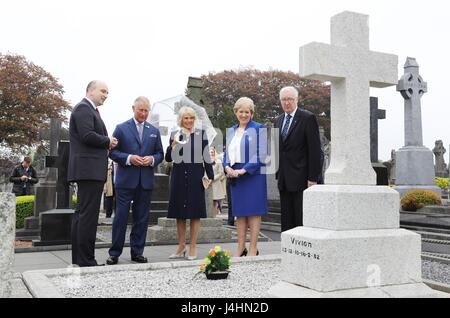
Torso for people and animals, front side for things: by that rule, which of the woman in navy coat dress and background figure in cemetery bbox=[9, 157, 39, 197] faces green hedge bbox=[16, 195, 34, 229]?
the background figure in cemetery

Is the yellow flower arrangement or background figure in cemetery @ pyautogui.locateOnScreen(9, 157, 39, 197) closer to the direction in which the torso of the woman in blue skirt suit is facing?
the yellow flower arrangement

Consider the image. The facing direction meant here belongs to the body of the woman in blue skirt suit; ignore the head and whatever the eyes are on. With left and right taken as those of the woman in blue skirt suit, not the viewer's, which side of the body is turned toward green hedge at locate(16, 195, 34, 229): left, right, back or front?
right

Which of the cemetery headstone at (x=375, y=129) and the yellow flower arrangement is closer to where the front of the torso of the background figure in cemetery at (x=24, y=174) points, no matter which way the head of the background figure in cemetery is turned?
the yellow flower arrangement

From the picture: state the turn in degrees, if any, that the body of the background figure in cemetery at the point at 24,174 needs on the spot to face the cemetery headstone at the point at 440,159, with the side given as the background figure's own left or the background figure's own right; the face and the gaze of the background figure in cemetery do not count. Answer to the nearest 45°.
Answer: approximately 90° to the background figure's own left

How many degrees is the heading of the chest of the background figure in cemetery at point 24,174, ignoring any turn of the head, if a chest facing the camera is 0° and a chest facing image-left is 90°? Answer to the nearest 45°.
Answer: approximately 0°

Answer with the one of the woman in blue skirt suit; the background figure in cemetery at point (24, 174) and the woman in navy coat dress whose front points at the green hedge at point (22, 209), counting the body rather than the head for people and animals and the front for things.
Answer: the background figure in cemetery

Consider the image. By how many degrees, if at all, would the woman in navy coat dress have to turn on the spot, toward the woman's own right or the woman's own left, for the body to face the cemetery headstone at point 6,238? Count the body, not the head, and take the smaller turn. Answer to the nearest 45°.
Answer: approximately 45° to the woman's own right

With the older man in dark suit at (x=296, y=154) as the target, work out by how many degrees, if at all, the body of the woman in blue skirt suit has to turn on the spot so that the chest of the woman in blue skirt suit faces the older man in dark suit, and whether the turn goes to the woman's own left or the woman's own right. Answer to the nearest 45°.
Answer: approximately 90° to the woman's own left

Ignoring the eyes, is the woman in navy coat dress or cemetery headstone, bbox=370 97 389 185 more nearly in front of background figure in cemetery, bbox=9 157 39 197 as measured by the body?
the woman in navy coat dress
